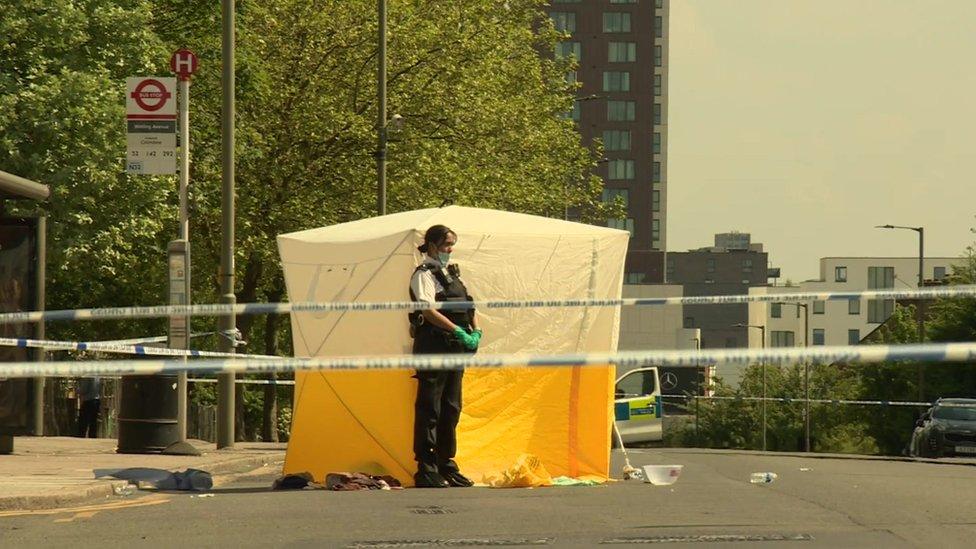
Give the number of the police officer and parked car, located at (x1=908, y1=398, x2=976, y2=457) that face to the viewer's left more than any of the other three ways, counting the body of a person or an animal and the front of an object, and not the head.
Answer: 0

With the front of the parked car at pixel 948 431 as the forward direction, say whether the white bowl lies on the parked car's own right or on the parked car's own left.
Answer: on the parked car's own right

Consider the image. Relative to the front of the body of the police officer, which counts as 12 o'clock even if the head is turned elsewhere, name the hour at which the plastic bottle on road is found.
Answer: The plastic bottle on road is roughly at 10 o'clock from the police officer.

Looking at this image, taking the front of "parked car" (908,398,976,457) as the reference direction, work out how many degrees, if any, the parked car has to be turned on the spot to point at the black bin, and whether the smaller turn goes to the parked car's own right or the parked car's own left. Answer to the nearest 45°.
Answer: approximately 90° to the parked car's own right

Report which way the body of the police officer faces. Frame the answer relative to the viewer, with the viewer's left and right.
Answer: facing the viewer and to the right of the viewer
